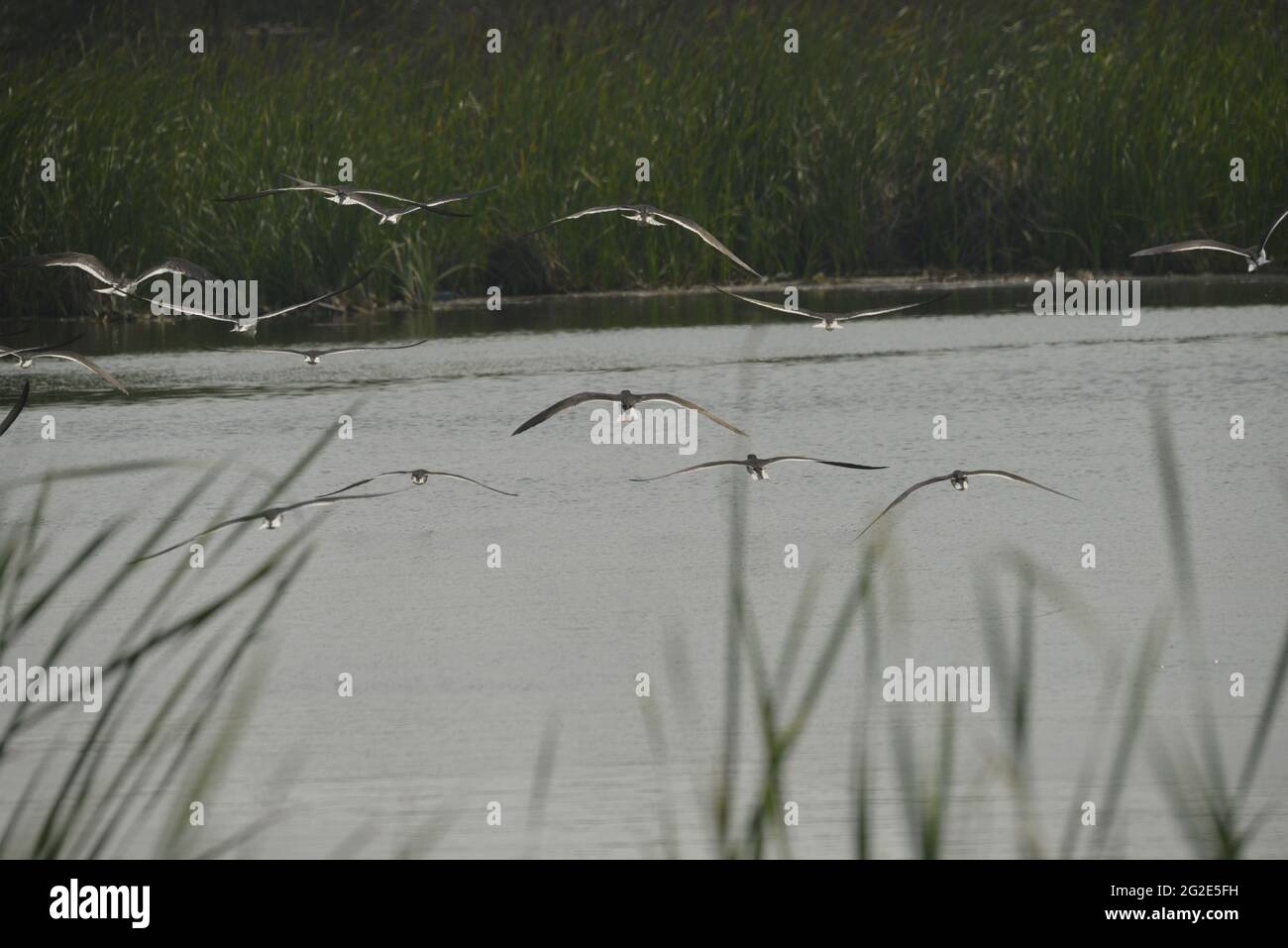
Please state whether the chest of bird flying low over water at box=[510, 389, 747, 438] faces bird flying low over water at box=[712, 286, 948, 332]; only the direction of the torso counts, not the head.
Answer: no

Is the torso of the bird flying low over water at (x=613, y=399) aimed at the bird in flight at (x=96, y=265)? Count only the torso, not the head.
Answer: no

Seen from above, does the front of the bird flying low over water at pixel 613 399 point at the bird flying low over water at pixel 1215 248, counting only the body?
no
